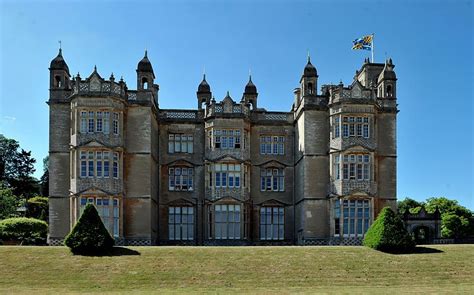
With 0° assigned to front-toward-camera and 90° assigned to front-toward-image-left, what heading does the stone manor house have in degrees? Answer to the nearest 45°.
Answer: approximately 0°

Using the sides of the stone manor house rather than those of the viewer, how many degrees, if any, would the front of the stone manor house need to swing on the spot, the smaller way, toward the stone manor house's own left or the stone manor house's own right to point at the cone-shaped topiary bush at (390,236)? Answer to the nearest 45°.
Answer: approximately 45° to the stone manor house's own left

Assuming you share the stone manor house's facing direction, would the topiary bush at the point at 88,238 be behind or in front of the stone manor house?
in front

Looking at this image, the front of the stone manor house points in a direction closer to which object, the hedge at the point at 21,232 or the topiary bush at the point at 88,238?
the topiary bush

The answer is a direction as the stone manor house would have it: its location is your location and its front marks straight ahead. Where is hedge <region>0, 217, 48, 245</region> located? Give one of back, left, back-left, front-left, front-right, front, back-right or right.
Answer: right
